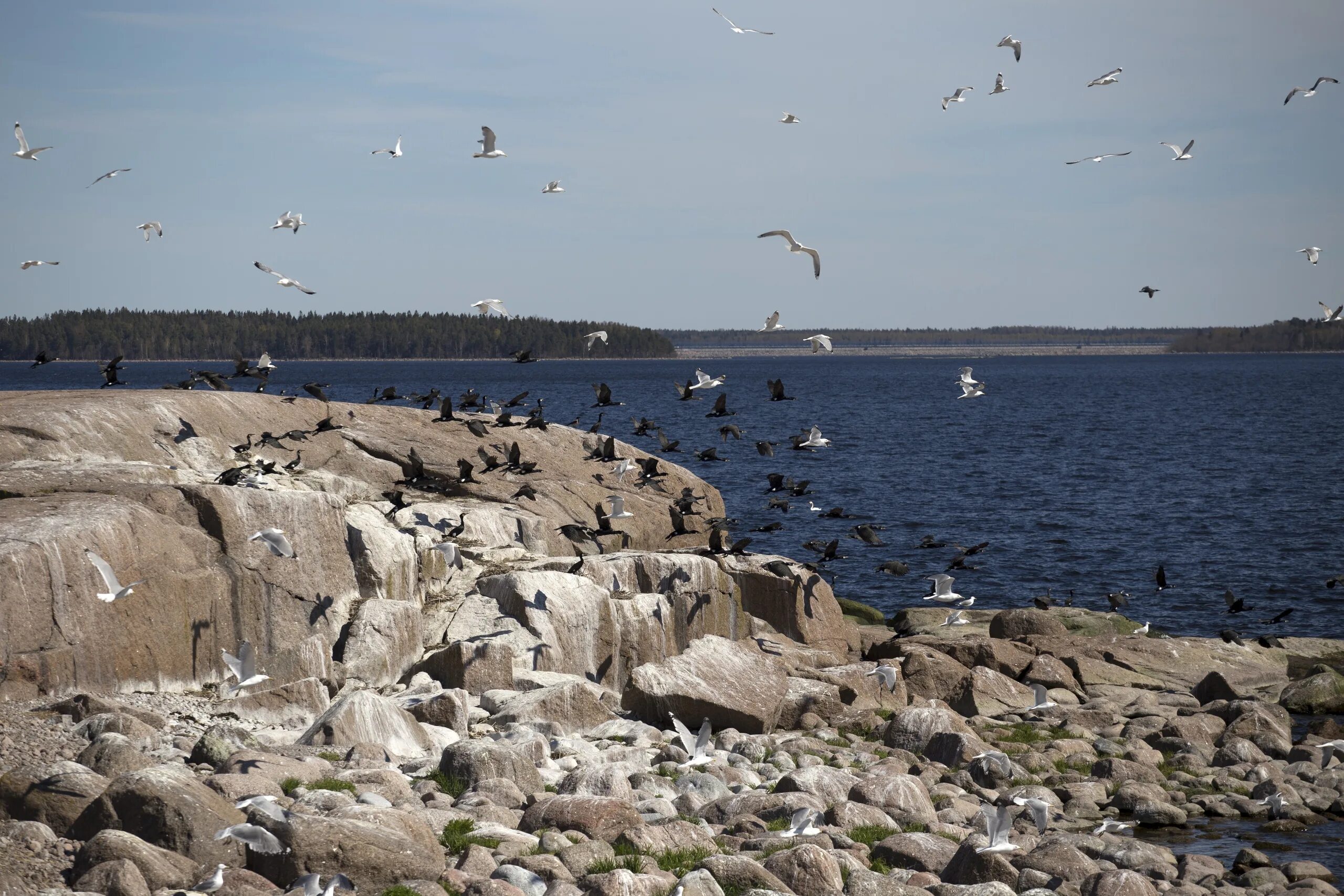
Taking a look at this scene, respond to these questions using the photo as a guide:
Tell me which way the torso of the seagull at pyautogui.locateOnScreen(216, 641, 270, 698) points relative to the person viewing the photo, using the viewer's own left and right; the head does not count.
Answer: facing to the right of the viewer
